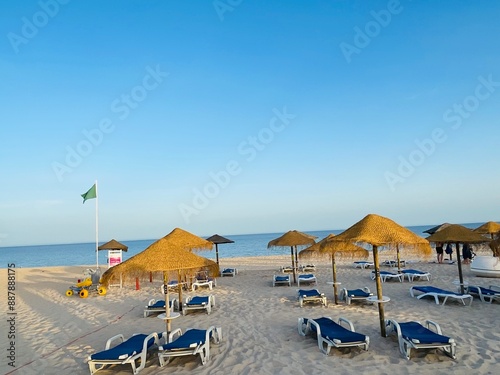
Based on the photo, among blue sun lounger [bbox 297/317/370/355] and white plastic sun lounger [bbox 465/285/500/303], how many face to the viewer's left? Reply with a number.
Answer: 0

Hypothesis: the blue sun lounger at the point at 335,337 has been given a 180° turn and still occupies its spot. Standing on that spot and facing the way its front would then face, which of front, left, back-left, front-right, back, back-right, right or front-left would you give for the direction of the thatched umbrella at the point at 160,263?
front-left

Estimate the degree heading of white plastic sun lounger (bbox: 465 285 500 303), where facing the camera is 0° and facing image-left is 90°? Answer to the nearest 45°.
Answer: approximately 315°
